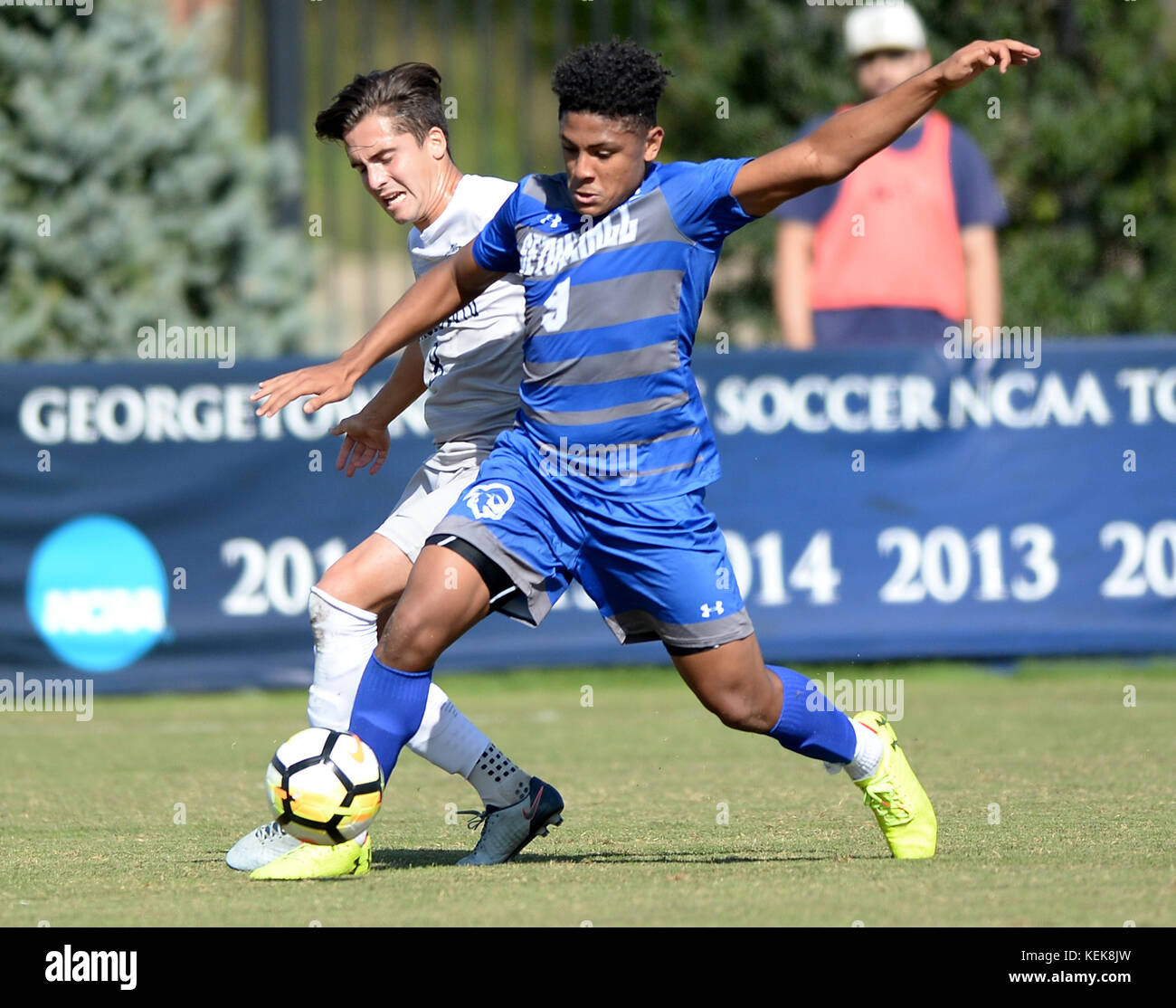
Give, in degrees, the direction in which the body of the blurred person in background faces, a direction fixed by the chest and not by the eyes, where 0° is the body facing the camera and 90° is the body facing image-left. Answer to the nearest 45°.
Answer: approximately 0°

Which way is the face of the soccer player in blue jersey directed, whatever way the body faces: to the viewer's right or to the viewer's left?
to the viewer's left

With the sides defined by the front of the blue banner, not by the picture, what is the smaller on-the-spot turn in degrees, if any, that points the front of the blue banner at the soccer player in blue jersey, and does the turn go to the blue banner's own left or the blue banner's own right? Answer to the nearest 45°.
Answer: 0° — it already faces them

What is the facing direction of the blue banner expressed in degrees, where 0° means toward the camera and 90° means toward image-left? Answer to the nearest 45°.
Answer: approximately 0°

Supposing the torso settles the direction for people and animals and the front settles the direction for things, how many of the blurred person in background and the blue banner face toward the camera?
2

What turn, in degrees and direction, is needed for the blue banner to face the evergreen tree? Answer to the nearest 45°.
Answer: approximately 135° to its right

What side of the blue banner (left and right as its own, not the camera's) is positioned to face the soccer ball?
front

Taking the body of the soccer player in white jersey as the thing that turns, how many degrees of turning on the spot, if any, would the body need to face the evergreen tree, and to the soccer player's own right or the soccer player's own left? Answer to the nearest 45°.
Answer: approximately 135° to the soccer player's own right

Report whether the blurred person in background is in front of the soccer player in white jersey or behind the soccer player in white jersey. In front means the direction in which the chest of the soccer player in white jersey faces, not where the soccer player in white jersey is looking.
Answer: behind

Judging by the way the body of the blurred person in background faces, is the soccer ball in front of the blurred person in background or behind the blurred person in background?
in front
